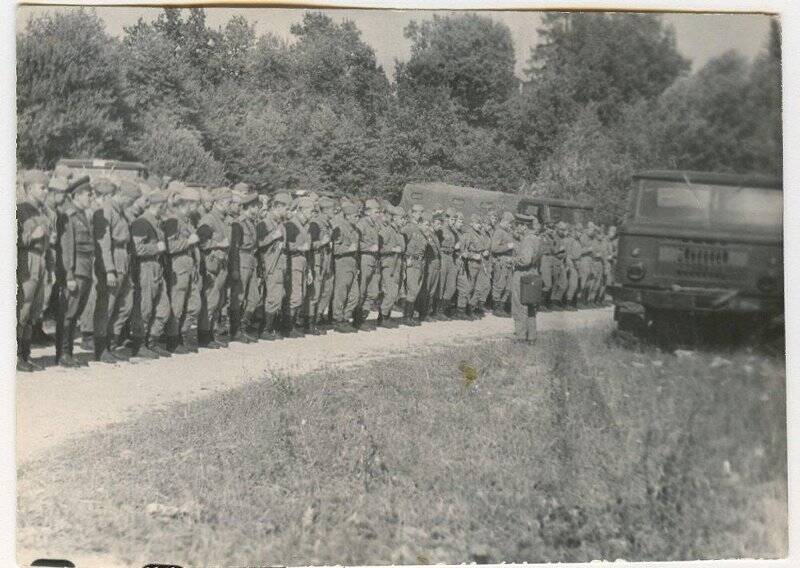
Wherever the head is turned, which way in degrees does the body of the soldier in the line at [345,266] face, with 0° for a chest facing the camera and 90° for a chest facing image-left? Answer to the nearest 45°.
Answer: approximately 315°

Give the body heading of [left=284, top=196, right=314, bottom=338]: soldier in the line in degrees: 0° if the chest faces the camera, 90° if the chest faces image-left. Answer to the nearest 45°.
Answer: approximately 315°

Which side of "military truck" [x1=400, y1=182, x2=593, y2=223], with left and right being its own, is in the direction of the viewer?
right

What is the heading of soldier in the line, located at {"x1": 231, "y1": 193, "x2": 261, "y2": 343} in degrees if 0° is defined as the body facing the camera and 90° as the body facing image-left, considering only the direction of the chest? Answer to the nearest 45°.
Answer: approximately 315°

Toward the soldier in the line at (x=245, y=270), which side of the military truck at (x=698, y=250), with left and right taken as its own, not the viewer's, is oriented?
right

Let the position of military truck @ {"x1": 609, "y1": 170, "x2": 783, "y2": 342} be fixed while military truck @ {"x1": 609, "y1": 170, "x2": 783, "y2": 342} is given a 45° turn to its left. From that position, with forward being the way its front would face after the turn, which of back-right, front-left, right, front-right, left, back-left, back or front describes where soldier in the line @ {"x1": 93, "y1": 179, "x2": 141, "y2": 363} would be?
back-right

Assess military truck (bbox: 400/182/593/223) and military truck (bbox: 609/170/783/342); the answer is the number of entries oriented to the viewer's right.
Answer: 1
